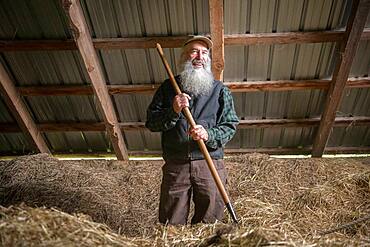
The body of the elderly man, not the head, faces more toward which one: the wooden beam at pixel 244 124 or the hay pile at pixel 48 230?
the hay pile

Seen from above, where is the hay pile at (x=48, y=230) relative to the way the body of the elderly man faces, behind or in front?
in front

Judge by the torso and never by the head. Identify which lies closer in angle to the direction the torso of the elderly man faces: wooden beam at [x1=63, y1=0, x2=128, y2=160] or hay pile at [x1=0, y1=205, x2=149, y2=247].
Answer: the hay pile

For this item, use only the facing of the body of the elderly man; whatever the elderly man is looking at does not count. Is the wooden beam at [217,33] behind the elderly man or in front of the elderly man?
behind

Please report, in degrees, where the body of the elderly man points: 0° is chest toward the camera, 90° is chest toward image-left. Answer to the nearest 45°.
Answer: approximately 0°

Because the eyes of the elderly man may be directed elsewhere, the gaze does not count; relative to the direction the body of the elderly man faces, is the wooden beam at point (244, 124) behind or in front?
behind

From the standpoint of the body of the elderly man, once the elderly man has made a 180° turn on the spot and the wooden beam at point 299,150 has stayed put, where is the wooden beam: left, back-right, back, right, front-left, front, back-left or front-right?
front-right
